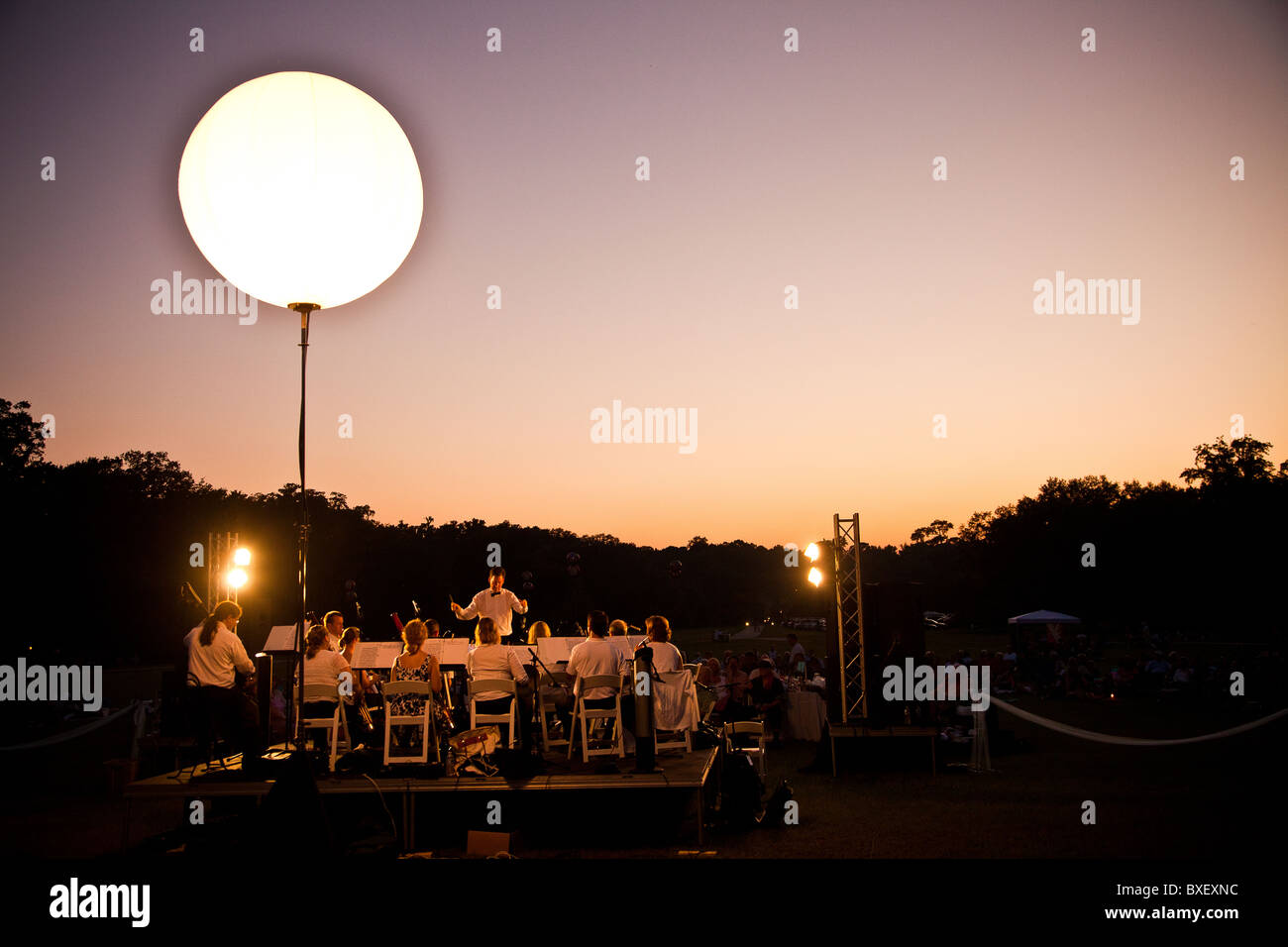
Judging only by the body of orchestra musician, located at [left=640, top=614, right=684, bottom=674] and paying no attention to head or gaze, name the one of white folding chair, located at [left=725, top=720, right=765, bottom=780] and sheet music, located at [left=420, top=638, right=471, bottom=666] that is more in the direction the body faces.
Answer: the sheet music

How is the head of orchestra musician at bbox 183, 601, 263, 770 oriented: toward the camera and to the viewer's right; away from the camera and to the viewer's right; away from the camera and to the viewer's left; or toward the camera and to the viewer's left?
away from the camera and to the viewer's right

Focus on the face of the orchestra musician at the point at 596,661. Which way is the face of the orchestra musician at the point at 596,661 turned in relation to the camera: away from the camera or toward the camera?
away from the camera

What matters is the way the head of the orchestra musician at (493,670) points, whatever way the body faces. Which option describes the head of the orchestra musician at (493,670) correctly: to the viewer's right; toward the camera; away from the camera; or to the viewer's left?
away from the camera

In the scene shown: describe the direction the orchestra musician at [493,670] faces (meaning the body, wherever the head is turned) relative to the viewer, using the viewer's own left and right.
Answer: facing away from the viewer

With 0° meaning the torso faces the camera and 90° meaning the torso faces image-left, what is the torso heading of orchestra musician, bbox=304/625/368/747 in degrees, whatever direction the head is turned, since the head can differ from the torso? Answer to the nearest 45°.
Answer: approximately 225°

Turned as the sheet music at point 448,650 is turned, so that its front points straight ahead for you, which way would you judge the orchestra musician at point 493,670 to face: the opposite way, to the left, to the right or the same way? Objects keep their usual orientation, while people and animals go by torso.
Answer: the opposite way

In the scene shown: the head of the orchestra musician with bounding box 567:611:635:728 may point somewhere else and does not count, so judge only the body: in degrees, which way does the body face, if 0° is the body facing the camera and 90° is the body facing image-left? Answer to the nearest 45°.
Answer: approximately 180°

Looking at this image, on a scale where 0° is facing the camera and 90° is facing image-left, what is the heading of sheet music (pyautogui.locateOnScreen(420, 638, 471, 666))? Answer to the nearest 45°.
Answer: approximately 0°

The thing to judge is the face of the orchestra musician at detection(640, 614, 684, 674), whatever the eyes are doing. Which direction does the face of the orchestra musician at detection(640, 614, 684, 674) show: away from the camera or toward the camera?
away from the camera

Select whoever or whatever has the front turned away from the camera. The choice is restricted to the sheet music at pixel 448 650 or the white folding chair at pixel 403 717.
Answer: the white folding chair

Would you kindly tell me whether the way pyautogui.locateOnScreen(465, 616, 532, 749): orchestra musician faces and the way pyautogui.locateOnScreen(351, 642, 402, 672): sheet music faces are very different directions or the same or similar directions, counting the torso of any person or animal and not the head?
very different directions
